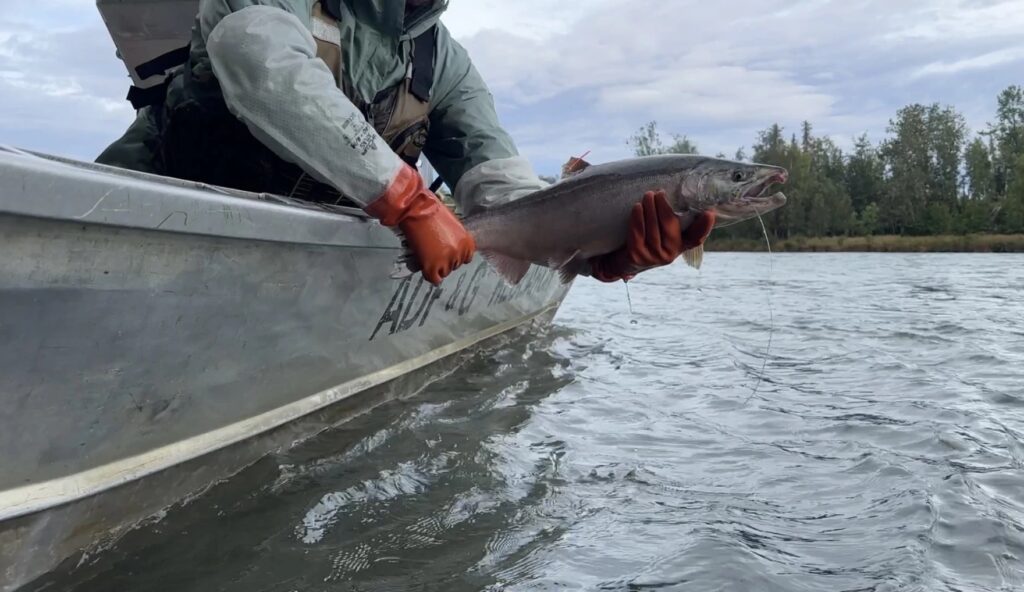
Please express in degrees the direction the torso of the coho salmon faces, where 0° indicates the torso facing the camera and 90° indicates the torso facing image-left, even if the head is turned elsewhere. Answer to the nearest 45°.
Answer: approximately 270°
